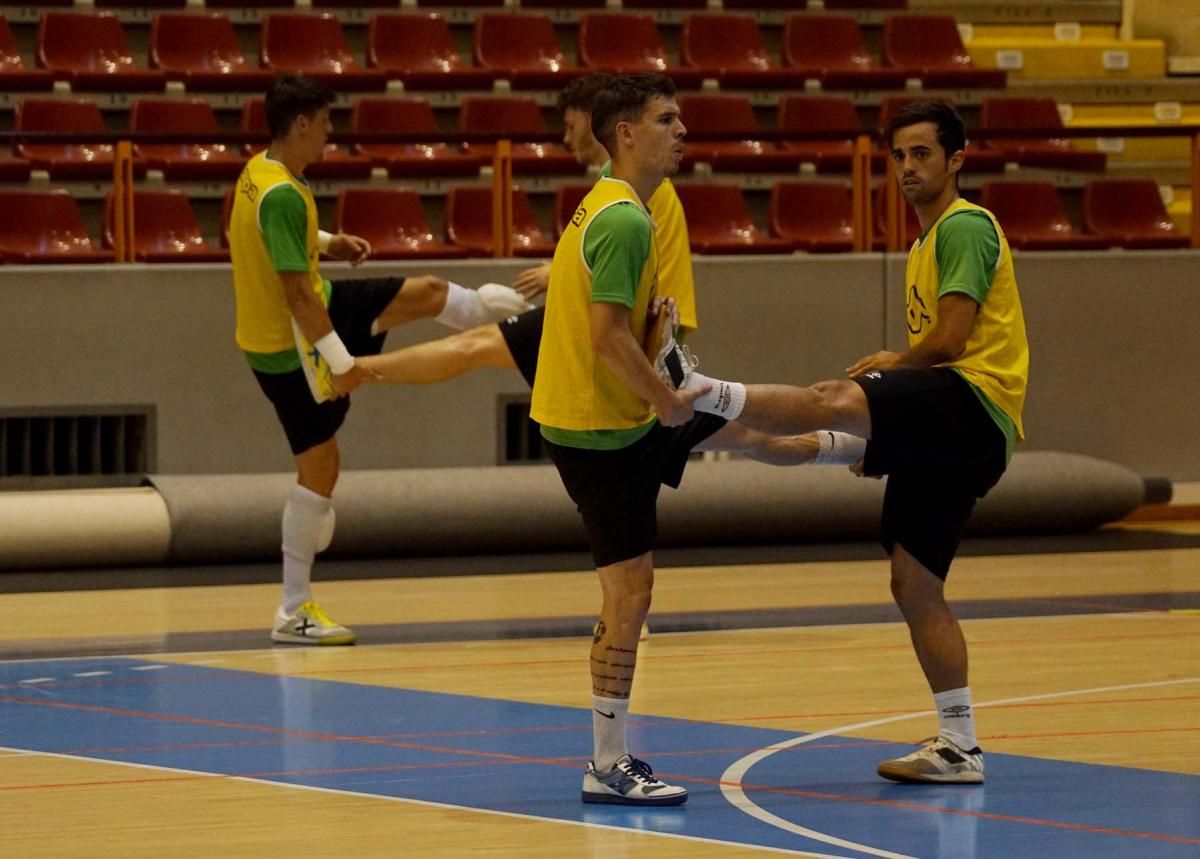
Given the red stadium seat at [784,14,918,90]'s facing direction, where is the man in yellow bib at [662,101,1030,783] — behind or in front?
in front

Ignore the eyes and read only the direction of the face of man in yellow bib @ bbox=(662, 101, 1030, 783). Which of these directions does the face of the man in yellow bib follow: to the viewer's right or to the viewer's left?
to the viewer's left

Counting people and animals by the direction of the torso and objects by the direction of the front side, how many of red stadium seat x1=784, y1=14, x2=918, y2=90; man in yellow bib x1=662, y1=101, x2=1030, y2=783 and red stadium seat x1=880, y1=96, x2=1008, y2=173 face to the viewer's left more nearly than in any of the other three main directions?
1

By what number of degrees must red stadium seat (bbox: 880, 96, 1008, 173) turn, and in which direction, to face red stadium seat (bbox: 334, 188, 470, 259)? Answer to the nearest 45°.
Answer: approximately 90° to its right

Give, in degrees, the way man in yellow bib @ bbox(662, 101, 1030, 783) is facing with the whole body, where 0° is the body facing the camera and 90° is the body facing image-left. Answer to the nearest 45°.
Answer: approximately 90°

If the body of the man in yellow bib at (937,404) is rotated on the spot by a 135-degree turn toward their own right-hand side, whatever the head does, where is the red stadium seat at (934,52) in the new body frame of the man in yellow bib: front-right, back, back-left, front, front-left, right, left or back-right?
front-left

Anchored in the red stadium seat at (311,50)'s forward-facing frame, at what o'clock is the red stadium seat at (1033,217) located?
the red stadium seat at (1033,217) is roughly at 11 o'clock from the red stadium seat at (311,50).

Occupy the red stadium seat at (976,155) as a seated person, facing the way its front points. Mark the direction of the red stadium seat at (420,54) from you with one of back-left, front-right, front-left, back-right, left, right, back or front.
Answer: back-right

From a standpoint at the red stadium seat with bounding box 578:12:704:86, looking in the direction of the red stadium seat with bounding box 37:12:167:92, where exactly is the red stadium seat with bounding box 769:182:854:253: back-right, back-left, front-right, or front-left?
back-left

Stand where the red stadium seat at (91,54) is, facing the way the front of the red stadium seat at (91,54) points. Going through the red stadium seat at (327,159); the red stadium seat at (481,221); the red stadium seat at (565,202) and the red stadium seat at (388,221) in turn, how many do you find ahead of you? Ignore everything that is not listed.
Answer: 4

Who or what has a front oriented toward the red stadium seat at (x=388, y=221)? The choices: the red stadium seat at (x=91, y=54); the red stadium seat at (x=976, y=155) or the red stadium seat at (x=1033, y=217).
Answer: the red stadium seat at (x=91, y=54)

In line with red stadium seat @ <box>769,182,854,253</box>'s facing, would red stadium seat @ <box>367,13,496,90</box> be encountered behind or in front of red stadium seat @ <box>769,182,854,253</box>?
behind

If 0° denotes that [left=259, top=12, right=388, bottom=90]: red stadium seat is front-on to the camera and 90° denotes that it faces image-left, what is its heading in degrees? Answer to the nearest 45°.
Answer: approximately 315°

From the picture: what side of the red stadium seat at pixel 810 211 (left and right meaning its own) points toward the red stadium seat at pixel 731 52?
back
